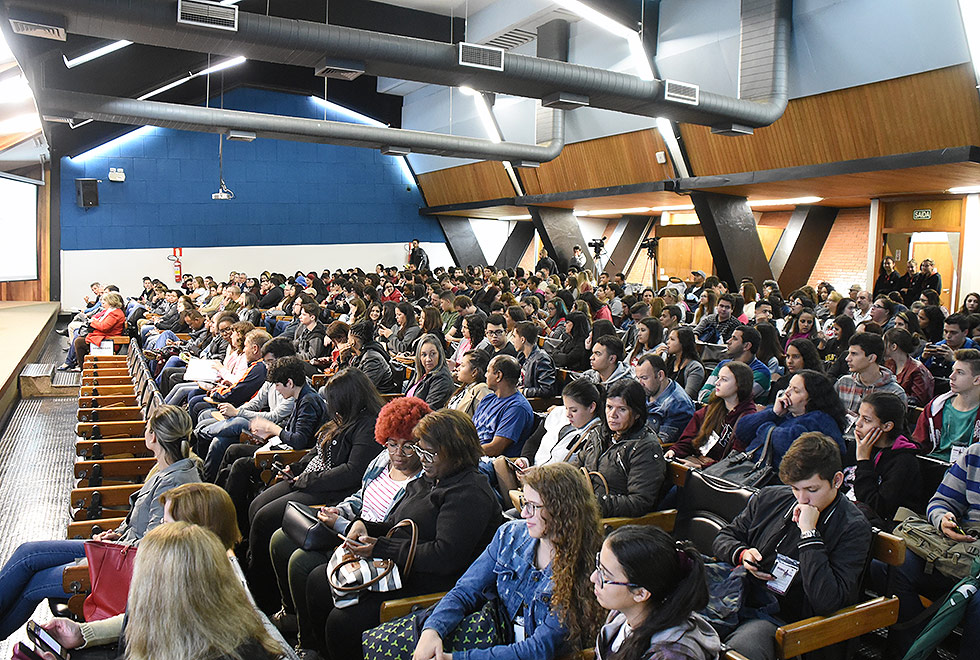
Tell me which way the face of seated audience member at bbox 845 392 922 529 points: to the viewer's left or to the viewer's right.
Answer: to the viewer's left

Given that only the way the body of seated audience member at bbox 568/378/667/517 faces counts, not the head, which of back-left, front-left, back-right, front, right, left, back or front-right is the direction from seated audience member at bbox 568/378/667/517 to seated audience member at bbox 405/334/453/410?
right

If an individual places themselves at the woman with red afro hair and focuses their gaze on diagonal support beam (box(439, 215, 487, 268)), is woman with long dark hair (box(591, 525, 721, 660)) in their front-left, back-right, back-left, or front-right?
back-right

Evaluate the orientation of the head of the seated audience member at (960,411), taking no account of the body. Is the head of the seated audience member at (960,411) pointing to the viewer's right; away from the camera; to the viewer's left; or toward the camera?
to the viewer's left

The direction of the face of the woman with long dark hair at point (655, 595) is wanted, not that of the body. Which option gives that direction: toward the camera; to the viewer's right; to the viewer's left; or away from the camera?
to the viewer's left

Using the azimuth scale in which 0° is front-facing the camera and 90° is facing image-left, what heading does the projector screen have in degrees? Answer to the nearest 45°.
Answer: approximately 315°

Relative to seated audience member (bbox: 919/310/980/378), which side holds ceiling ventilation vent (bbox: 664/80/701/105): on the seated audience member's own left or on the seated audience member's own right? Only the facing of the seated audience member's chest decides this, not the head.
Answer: on the seated audience member's own right

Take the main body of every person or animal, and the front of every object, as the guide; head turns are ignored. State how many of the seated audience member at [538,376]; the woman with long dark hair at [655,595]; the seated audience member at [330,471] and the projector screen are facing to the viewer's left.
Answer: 3

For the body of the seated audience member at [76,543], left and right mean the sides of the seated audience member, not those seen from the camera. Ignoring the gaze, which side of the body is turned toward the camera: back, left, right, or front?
left

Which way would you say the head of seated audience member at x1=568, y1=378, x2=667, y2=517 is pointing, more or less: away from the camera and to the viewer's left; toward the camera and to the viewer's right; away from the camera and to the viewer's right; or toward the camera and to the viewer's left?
toward the camera and to the viewer's left

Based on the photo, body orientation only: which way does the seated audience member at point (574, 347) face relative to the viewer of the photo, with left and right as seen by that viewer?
facing to the left of the viewer

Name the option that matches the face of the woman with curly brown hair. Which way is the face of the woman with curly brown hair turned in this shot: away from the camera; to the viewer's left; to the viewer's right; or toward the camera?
to the viewer's left
